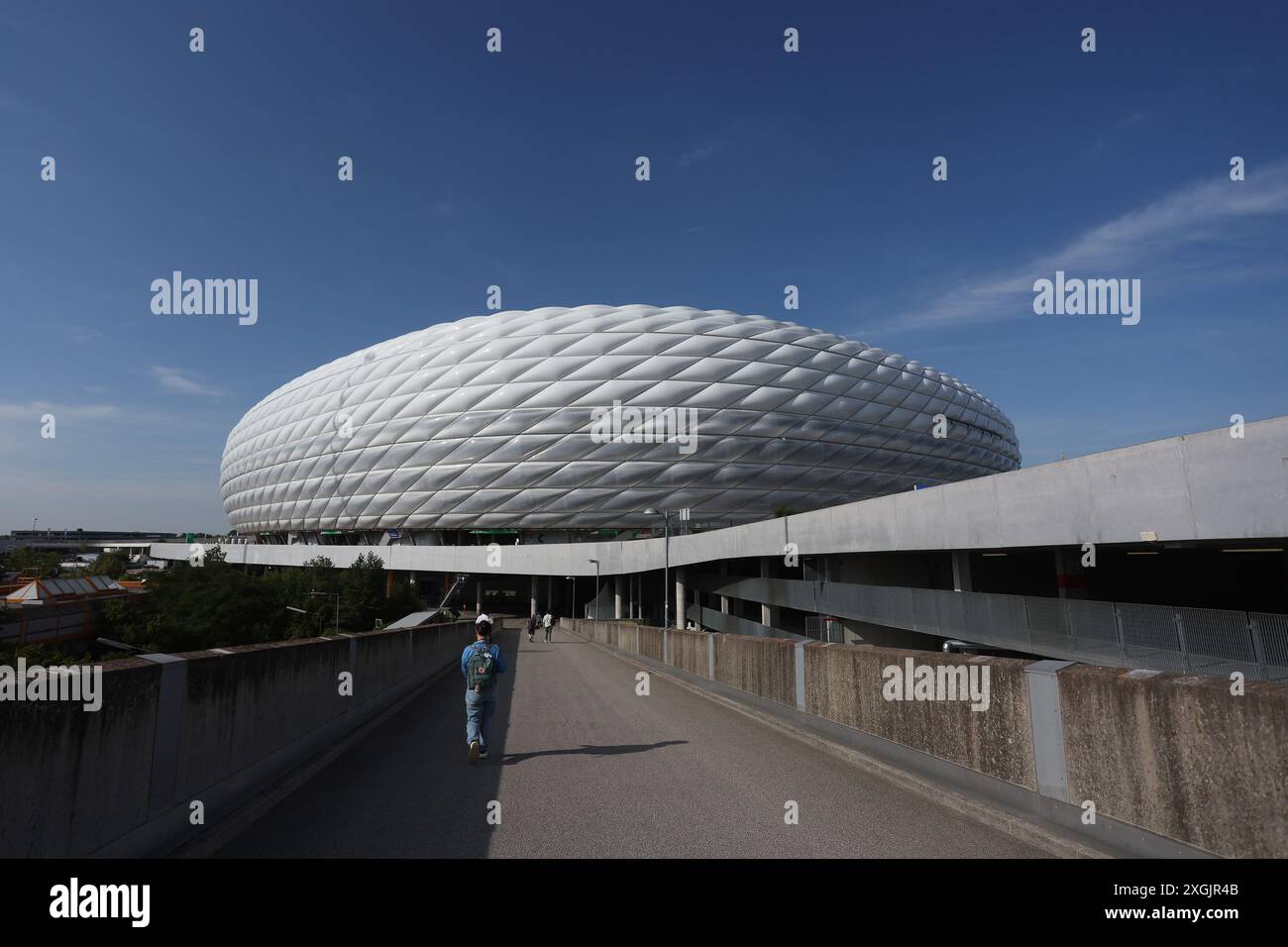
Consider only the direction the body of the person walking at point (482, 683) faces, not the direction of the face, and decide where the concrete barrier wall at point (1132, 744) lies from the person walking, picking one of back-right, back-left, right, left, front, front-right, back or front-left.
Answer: back-right

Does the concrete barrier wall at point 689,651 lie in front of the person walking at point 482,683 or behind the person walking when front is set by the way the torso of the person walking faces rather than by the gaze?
in front

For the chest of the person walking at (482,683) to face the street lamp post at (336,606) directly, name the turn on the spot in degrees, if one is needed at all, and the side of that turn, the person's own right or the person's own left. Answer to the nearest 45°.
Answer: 0° — they already face it

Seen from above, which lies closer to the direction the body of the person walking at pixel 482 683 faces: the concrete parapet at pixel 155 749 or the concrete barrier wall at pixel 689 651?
the concrete barrier wall

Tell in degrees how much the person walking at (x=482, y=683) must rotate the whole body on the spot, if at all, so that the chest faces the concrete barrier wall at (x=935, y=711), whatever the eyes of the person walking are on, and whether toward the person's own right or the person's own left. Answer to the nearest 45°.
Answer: approximately 135° to the person's own right

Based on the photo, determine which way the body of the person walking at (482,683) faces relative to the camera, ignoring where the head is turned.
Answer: away from the camera

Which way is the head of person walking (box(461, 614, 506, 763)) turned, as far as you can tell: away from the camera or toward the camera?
away from the camera
